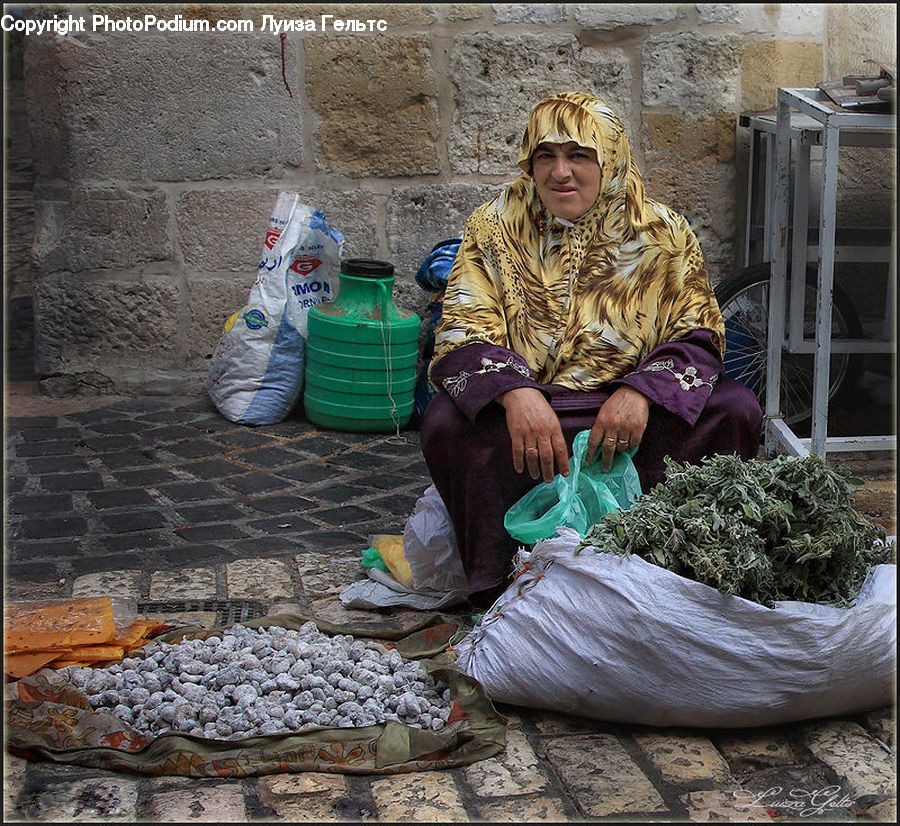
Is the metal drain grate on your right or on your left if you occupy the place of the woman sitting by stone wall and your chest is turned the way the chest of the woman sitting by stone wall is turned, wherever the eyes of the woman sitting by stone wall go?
on your right

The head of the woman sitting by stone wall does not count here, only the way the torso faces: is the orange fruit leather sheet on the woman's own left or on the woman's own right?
on the woman's own right

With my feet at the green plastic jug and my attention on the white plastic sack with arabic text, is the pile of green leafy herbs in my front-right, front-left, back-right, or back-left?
back-left

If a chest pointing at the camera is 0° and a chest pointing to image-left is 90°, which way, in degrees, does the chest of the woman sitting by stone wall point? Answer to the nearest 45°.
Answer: approximately 0°

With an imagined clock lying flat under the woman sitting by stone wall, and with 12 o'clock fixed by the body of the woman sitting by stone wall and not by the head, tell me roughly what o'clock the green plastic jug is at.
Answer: The green plastic jug is roughly at 5 o'clock from the woman sitting by stone wall.

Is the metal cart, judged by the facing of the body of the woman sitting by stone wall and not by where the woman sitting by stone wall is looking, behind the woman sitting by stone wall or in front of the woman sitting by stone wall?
behind
